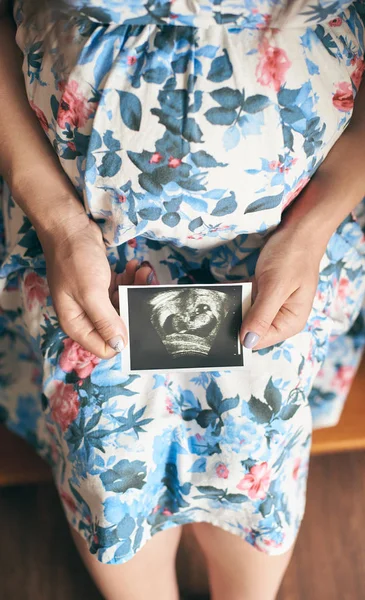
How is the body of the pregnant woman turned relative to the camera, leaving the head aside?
toward the camera
